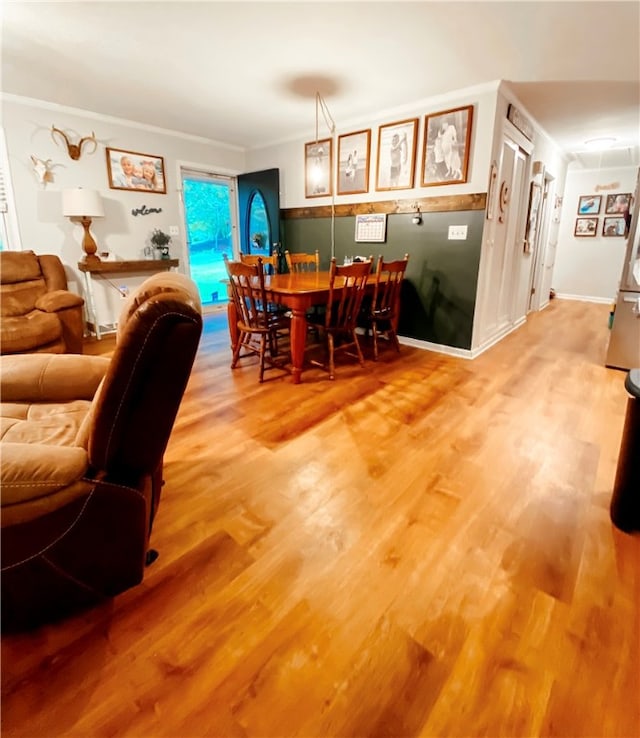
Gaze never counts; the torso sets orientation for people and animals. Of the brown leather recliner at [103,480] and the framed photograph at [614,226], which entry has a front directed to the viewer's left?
the brown leather recliner

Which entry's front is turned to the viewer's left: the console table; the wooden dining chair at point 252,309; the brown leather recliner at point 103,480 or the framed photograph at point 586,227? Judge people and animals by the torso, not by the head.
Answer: the brown leather recliner

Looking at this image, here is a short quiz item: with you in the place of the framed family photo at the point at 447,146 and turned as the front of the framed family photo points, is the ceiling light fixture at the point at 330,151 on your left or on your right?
on your right

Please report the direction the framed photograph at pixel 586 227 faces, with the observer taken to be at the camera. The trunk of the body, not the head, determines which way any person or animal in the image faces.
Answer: facing the viewer

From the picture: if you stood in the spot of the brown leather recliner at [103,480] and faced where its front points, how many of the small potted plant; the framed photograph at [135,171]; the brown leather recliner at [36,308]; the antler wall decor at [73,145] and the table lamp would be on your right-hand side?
5

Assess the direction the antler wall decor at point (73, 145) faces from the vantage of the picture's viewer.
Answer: facing the viewer

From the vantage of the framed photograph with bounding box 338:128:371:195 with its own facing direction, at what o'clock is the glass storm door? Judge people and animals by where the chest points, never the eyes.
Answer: The glass storm door is roughly at 3 o'clock from the framed photograph.

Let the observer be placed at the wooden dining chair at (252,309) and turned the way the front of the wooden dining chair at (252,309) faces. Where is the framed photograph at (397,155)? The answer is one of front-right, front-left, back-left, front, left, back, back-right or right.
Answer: front

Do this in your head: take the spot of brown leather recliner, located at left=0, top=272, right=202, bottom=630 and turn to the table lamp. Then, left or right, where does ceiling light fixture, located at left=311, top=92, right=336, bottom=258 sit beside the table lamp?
right

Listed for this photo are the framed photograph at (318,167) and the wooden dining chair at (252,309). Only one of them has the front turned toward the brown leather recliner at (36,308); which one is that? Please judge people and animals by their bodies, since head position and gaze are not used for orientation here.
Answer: the framed photograph

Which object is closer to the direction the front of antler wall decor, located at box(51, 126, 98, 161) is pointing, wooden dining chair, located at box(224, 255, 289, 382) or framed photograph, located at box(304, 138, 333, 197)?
the wooden dining chair

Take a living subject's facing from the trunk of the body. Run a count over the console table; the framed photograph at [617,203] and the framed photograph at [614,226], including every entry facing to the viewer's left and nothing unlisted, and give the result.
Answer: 0

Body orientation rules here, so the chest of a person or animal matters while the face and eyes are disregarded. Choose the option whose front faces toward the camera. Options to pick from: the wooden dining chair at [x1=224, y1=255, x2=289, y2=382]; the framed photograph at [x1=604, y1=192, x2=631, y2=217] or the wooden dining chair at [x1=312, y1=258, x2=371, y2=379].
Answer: the framed photograph

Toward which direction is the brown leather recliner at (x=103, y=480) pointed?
to the viewer's left

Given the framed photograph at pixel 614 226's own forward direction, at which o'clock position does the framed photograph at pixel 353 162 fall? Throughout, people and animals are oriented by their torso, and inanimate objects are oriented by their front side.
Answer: the framed photograph at pixel 353 162 is roughly at 1 o'clock from the framed photograph at pixel 614 226.

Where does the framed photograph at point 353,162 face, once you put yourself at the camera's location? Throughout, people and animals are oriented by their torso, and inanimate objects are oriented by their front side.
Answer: facing the viewer and to the left of the viewer

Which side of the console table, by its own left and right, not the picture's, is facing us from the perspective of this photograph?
front

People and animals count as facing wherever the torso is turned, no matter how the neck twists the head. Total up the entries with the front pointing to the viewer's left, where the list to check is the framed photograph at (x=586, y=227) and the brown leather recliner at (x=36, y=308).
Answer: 0

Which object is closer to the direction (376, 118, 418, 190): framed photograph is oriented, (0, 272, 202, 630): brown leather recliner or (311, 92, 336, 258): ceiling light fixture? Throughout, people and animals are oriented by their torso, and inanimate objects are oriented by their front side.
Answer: the brown leather recliner
